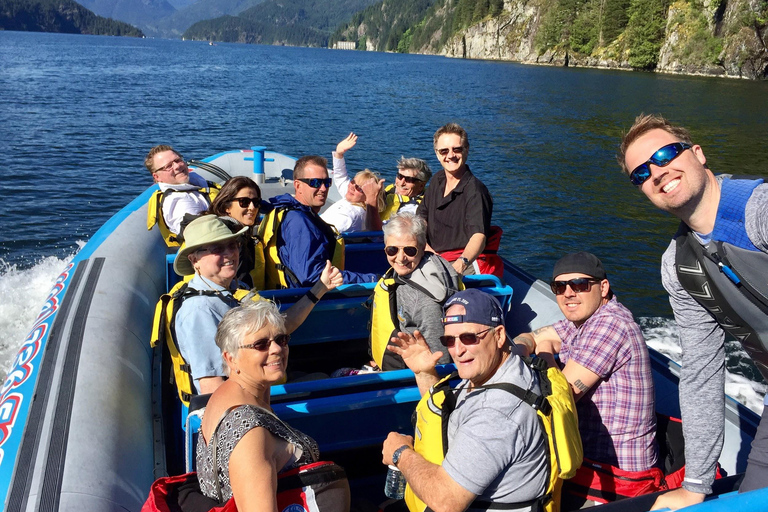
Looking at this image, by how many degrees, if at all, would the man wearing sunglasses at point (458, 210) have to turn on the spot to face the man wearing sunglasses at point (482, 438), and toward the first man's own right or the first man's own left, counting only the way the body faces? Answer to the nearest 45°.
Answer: approximately 45° to the first man's own left

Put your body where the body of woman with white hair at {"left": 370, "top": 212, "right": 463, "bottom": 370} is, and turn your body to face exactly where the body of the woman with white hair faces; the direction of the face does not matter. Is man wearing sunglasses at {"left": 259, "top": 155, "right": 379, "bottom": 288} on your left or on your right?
on your right

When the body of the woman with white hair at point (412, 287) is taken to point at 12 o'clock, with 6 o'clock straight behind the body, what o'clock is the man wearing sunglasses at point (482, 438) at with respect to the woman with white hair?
The man wearing sunglasses is roughly at 10 o'clock from the woman with white hair.

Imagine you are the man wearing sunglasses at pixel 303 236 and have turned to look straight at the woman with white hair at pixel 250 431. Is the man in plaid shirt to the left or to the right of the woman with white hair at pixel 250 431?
left
